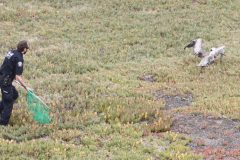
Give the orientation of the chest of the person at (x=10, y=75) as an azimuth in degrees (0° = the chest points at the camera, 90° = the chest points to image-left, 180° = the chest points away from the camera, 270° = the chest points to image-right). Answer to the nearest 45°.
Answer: approximately 225°
